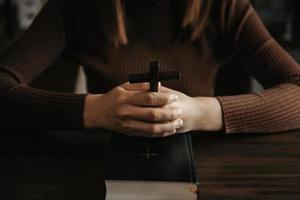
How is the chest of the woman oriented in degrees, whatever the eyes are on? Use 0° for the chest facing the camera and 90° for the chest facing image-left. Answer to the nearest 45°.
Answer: approximately 0°
